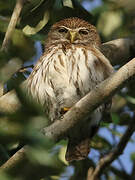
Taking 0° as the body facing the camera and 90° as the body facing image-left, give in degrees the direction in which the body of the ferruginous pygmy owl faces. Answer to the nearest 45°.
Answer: approximately 0°
